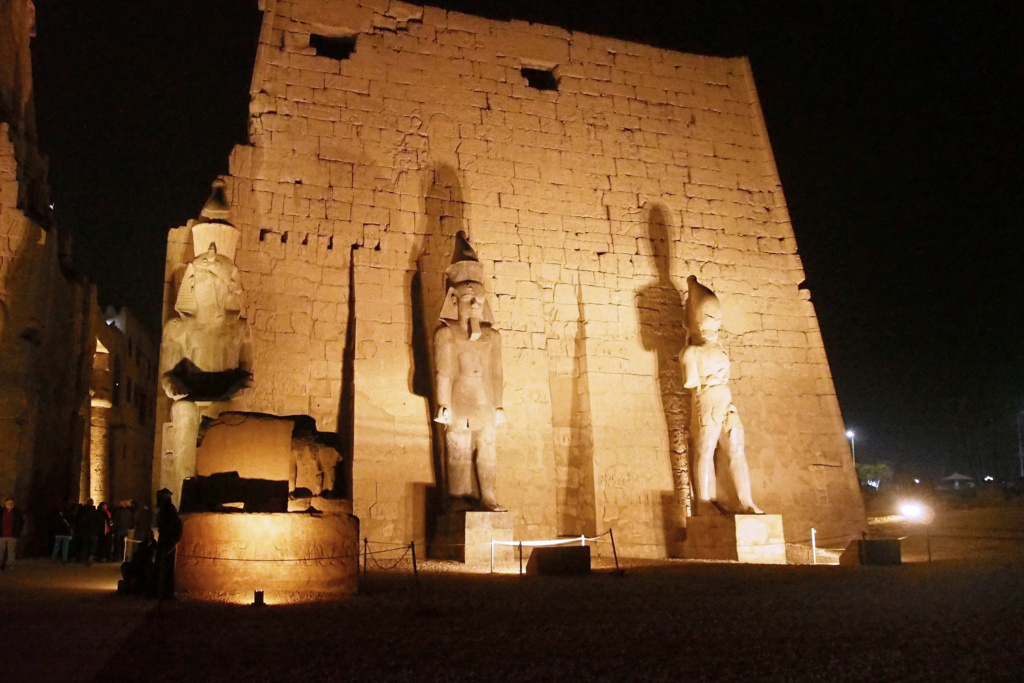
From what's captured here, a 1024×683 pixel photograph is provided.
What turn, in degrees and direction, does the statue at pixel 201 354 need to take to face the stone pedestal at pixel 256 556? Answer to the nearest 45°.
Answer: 0° — it already faces it

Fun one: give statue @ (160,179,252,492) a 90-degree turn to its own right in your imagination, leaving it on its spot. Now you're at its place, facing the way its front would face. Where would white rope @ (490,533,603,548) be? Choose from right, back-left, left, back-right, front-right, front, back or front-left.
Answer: back

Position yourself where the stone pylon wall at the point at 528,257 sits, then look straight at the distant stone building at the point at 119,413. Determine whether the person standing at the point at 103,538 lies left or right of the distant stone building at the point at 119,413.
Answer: left

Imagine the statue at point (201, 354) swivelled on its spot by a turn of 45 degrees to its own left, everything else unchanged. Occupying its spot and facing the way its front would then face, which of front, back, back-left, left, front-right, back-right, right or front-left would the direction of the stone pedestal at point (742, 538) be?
front-left

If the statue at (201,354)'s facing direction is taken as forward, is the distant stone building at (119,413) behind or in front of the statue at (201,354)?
behind

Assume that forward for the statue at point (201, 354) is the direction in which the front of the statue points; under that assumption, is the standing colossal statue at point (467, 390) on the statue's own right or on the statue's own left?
on the statue's own left

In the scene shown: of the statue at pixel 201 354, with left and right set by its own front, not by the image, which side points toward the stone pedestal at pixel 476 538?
left

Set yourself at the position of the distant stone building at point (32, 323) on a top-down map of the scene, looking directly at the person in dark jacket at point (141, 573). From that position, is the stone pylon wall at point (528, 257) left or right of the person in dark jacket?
left

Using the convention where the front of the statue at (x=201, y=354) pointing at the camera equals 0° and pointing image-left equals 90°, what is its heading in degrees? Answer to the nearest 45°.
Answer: approximately 0°
